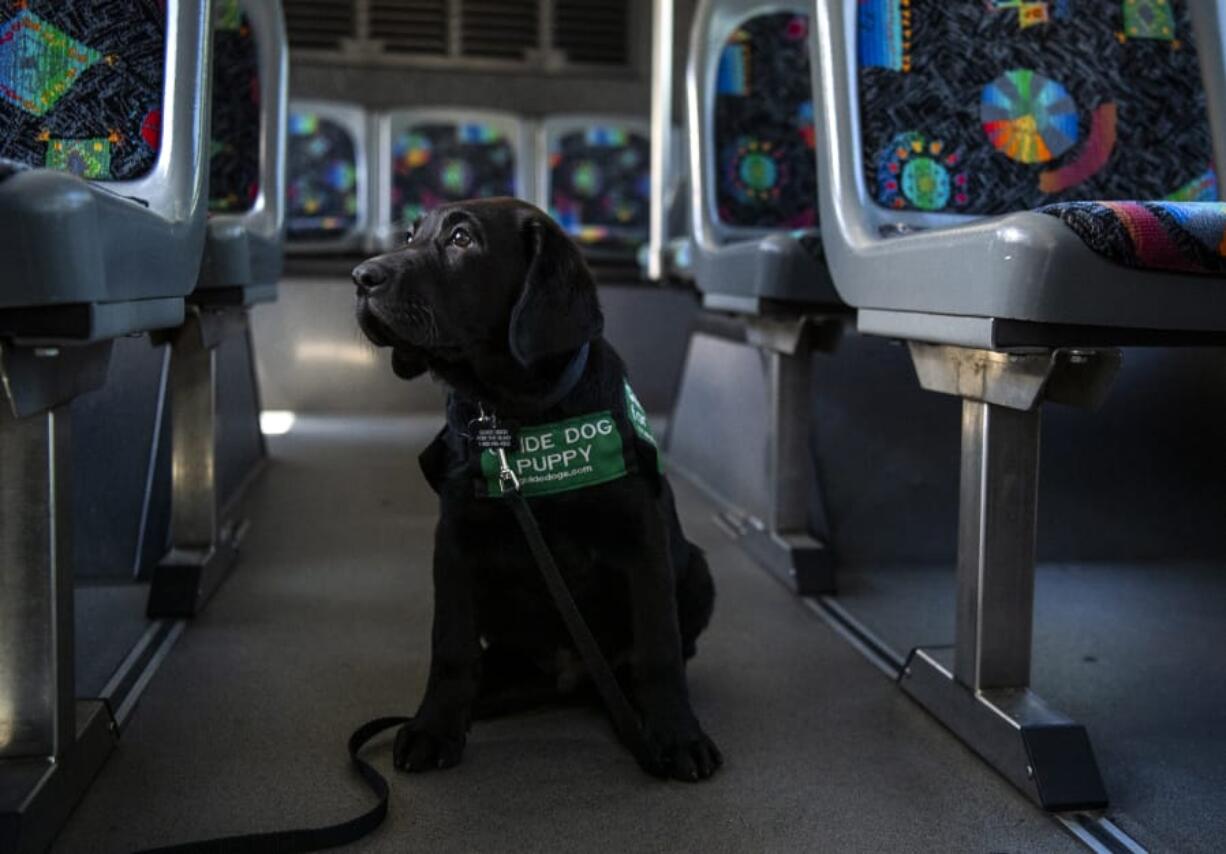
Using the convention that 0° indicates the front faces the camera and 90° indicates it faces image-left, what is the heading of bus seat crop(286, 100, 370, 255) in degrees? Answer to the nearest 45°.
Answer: approximately 0°

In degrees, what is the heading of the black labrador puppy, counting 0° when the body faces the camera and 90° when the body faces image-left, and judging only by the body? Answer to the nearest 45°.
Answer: approximately 45°

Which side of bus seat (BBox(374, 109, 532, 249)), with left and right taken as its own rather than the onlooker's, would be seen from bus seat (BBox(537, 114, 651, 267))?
left

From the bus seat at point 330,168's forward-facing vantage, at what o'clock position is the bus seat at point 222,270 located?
the bus seat at point 222,270 is roughly at 12 o'clock from the bus seat at point 330,168.

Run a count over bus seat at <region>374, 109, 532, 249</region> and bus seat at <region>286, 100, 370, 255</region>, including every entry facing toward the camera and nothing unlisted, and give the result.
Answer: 2

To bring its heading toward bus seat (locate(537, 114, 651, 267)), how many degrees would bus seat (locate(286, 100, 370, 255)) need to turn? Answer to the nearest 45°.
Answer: approximately 90° to its left
